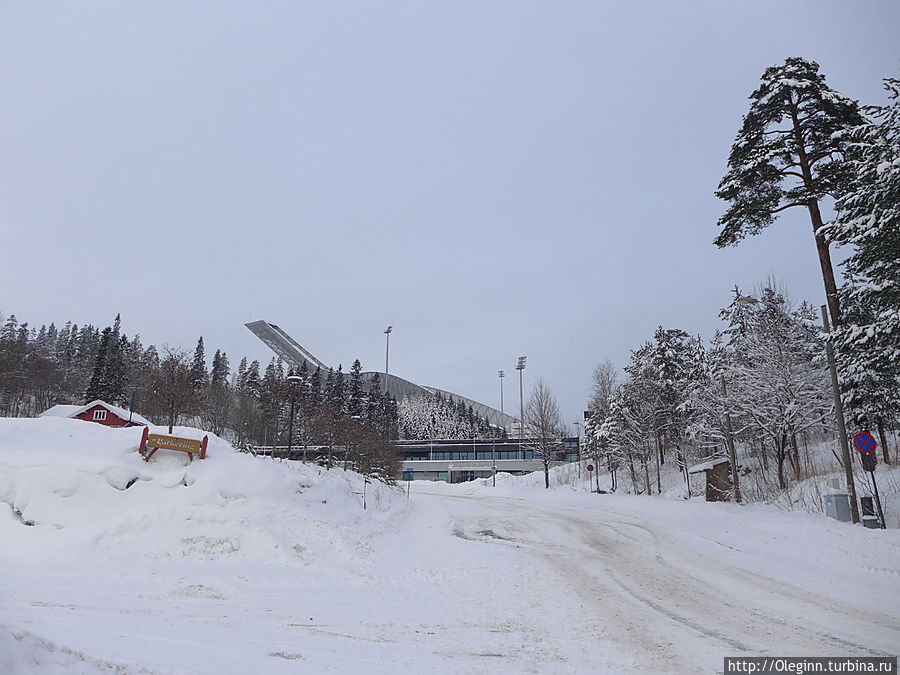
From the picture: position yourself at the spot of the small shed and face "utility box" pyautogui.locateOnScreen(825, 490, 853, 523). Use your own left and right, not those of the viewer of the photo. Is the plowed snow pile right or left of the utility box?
right

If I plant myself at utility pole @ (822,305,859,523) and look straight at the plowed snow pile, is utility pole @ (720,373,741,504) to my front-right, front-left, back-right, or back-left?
back-right

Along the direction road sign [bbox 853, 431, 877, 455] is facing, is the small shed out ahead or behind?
behind

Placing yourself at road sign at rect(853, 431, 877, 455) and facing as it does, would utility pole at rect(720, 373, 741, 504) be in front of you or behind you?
behind

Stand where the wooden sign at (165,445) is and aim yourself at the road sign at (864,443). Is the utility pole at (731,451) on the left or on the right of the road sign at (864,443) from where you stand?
left

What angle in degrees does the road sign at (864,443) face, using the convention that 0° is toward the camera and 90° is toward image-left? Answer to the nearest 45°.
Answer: approximately 0°

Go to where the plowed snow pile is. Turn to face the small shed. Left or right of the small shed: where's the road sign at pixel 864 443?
right

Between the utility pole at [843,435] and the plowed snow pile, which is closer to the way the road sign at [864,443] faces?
the plowed snow pile

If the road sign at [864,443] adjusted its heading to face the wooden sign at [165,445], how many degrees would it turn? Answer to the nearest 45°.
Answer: approximately 45° to its right
